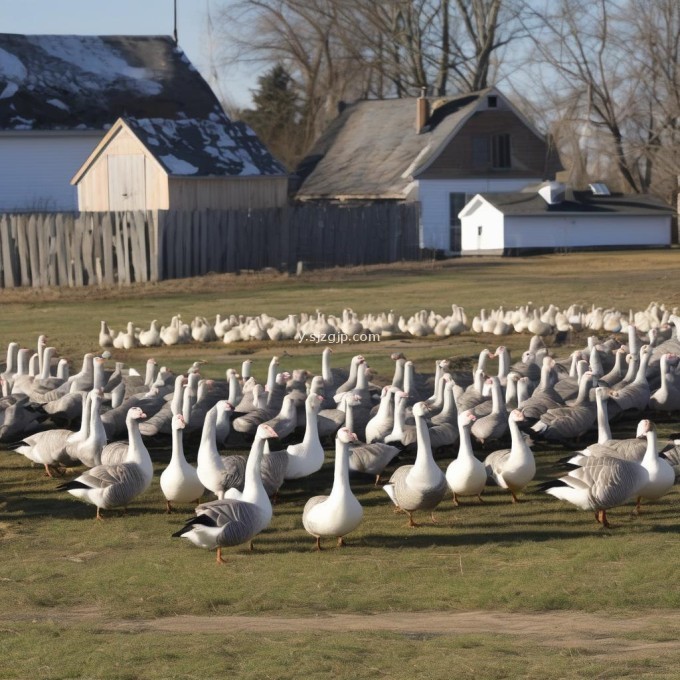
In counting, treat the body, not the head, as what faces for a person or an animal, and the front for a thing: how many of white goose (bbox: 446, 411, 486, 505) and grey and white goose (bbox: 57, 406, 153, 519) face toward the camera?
1

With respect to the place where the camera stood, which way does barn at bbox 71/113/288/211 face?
facing the viewer and to the left of the viewer

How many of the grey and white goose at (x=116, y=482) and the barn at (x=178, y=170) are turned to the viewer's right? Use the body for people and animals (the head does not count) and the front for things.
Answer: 1

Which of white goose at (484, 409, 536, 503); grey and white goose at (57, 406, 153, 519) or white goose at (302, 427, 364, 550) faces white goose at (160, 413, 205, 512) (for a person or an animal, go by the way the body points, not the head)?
grey and white goose at (57, 406, 153, 519)

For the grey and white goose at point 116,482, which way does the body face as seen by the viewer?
to the viewer's right

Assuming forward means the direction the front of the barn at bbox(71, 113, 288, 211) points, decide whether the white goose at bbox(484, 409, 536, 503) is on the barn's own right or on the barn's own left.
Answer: on the barn's own left

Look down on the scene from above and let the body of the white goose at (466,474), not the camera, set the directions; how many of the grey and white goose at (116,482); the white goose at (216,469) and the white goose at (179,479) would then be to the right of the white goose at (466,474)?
3

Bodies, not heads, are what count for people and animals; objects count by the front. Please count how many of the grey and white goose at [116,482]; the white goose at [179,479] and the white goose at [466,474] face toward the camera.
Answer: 2

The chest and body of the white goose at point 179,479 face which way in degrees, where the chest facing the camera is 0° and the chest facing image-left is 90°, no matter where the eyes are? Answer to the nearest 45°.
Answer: approximately 0°

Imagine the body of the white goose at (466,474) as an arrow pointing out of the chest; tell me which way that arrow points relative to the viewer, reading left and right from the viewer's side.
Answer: facing the viewer

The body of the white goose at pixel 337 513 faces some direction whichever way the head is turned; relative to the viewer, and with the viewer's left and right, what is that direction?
facing the viewer and to the right of the viewer

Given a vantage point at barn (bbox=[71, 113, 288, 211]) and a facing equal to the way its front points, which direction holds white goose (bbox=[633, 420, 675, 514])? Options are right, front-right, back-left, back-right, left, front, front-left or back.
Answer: front-left

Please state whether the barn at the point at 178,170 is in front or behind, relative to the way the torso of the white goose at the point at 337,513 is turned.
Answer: behind
